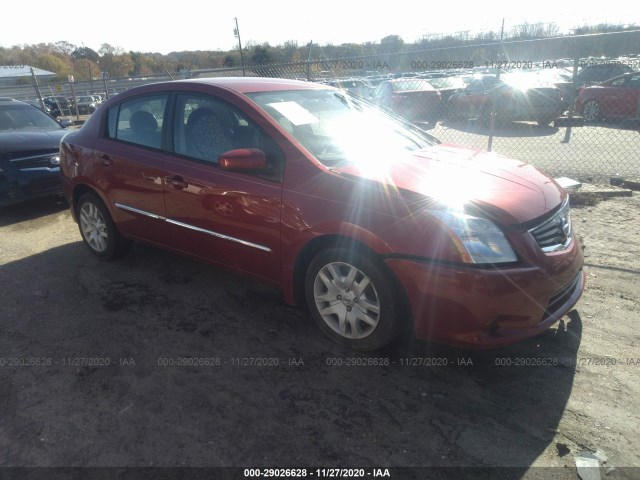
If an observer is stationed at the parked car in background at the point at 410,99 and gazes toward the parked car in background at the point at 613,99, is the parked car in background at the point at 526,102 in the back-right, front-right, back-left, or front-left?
front-right

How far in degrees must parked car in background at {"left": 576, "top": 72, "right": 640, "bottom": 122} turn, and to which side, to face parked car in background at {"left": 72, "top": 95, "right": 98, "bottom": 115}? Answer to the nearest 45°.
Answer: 0° — it already faces it

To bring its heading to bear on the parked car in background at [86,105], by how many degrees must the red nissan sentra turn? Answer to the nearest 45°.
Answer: approximately 180°

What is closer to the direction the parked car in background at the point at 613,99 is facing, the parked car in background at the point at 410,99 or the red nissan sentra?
the parked car in background

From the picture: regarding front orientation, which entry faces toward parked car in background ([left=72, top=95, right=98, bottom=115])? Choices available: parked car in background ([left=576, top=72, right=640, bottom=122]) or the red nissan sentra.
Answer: parked car in background ([left=576, top=72, right=640, bottom=122])

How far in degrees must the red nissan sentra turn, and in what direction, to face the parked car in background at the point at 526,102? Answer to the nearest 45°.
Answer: approximately 90° to its left

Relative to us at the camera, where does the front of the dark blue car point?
facing the viewer and to the right of the viewer

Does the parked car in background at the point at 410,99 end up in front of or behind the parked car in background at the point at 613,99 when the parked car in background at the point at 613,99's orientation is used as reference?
in front

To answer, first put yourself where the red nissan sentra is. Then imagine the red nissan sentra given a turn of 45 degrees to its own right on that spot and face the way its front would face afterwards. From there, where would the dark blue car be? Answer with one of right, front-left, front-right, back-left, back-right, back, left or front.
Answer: back-right

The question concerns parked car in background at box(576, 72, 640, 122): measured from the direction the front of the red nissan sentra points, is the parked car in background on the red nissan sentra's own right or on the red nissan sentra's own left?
on the red nissan sentra's own left

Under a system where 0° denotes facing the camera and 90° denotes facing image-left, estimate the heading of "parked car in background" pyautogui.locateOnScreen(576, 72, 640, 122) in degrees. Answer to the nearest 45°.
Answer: approximately 90°

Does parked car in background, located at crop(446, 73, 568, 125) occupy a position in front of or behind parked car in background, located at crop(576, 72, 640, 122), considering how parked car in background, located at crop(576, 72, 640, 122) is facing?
in front

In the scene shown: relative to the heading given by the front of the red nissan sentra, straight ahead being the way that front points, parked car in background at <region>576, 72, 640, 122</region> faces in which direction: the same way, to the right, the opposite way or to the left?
the opposite way

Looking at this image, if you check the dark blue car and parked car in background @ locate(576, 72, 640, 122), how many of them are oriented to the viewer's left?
1
